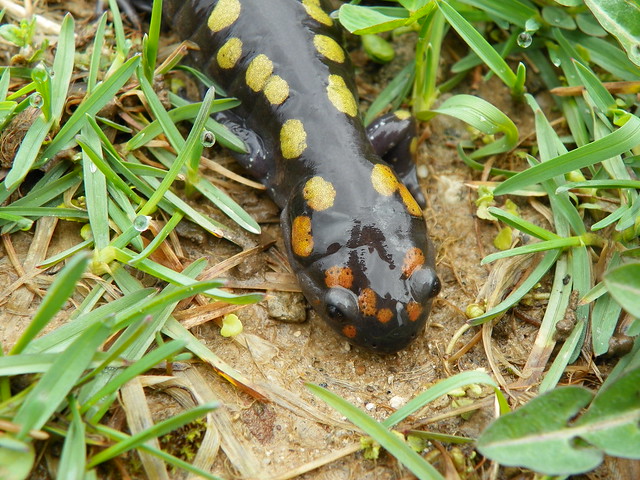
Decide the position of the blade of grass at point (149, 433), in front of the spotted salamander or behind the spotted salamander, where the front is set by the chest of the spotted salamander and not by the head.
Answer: in front

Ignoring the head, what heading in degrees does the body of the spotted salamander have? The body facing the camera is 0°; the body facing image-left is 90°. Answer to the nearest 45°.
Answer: approximately 0°

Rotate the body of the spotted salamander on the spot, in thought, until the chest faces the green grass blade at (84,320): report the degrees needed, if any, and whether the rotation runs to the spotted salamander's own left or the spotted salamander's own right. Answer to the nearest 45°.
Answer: approximately 45° to the spotted salamander's own right

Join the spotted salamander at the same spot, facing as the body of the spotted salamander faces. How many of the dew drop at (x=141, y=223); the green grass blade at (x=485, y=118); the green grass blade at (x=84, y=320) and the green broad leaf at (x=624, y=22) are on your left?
2

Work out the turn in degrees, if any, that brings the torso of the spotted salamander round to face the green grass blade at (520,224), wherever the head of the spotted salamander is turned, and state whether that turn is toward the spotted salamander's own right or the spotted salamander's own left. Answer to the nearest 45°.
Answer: approximately 45° to the spotted salamander's own left

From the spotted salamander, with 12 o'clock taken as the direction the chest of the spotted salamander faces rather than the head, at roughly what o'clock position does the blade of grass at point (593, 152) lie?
The blade of grass is roughly at 10 o'clock from the spotted salamander.

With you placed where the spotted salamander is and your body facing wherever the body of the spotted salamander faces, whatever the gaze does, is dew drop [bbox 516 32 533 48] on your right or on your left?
on your left

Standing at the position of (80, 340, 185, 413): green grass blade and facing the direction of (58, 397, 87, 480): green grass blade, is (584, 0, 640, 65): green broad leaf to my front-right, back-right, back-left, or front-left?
back-left

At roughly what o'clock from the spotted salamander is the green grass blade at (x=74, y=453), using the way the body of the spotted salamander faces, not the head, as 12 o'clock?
The green grass blade is roughly at 1 o'clock from the spotted salamander.

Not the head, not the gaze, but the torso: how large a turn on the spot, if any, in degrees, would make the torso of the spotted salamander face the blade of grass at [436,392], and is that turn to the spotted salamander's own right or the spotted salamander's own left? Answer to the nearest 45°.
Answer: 0° — it already faces it

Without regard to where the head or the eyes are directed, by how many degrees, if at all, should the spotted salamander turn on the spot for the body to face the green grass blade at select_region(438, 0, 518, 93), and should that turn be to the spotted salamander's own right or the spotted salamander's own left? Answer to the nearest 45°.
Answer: approximately 90° to the spotted salamander's own left

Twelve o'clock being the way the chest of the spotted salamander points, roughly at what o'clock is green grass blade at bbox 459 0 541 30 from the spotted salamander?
The green grass blade is roughly at 8 o'clock from the spotted salamander.

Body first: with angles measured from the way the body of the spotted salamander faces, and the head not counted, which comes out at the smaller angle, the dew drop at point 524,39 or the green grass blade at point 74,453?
the green grass blade

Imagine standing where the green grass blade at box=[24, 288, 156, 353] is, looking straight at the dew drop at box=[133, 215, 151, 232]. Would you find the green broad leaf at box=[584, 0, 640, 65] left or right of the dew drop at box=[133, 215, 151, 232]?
right

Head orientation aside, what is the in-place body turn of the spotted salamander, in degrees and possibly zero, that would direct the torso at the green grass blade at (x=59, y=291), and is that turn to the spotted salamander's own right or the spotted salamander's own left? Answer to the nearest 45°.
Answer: approximately 45° to the spotted salamander's own right

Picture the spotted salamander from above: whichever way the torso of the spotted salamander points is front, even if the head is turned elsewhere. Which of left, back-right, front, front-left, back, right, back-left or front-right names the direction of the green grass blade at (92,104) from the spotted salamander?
right
